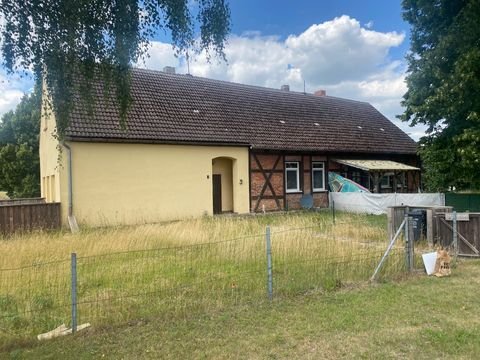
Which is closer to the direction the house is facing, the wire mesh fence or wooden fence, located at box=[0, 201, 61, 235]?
the wire mesh fence

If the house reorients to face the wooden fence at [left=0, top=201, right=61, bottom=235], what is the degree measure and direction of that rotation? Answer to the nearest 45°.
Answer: approximately 90° to its right

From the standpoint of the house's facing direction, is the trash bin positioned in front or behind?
in front

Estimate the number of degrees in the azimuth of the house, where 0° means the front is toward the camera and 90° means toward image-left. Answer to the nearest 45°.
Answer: approximately 315°

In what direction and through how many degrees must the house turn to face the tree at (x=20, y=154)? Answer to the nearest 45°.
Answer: approximately 180°

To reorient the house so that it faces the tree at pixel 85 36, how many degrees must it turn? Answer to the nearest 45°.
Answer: approximately 45° to its right

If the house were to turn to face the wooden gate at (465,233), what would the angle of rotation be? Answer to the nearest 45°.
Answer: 0° — it already faces it

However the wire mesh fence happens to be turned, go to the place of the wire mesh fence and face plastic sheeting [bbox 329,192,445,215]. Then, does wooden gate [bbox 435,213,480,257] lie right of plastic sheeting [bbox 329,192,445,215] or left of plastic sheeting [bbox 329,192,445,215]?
right
